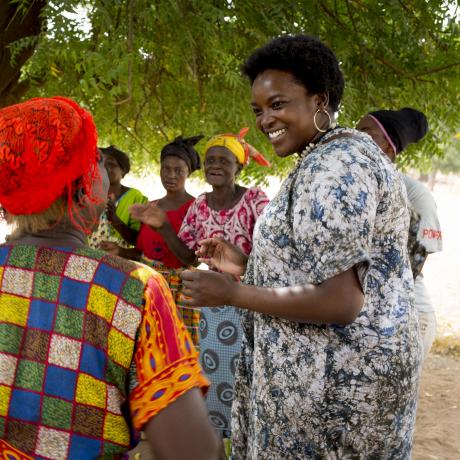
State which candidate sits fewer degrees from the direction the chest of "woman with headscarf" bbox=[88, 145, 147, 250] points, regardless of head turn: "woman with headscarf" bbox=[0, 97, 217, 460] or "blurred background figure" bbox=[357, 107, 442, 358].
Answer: the woman with headscarf

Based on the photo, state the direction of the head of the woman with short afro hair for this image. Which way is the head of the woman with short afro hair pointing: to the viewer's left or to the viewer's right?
to the viewer's left

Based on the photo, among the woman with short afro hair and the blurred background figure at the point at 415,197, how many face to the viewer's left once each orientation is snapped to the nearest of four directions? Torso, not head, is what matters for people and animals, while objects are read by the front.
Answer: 2

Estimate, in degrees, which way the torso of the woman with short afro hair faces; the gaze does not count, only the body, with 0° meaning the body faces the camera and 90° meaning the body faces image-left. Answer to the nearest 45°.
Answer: approximately 90°

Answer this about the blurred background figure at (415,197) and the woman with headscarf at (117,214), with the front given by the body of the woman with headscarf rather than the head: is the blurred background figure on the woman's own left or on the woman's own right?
on the woman's own left

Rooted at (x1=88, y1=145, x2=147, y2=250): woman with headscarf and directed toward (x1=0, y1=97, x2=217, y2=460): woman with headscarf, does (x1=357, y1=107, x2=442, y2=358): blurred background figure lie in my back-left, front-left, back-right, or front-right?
front-left

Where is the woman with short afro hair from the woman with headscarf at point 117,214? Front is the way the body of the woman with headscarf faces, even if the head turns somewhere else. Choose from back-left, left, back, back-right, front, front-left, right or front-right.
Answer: front-left

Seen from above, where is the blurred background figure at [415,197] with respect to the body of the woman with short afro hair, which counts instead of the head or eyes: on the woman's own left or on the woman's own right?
on the woman's own right

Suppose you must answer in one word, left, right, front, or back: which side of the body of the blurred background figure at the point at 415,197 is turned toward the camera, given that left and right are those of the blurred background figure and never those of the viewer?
left
